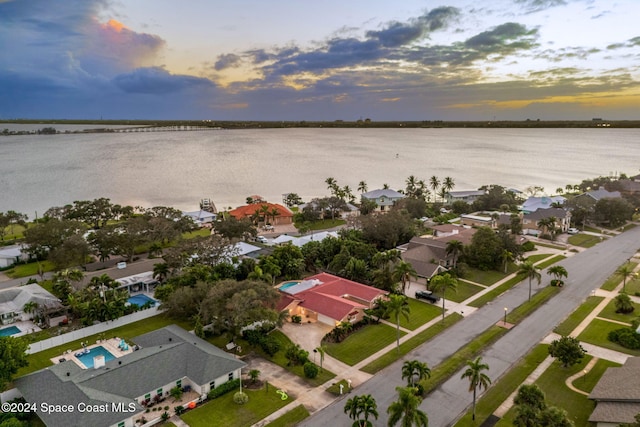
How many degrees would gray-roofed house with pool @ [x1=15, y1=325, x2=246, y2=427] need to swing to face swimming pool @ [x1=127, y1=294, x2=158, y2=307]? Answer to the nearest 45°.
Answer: approximately 135° to its left

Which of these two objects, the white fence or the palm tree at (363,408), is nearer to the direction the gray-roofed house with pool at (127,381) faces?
the palm tree

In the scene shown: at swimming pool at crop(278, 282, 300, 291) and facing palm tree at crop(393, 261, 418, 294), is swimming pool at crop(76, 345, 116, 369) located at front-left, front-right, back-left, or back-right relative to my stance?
back-right

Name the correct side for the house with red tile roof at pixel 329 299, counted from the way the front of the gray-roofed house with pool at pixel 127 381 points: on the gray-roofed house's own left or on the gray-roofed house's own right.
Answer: on the gray-roofed house's own left

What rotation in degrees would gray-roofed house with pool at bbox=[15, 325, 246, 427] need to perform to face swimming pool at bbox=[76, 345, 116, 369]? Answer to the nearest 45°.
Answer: approximately 135° to its left

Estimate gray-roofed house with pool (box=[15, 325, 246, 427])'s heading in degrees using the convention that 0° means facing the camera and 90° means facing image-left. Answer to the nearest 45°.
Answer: approximately 315°

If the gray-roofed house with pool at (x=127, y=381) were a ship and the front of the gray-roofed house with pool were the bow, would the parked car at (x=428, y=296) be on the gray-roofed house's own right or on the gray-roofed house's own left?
on the gray-roofed house's own left

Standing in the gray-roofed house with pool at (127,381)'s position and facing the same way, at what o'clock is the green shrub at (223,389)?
The green shrub is roughly at 11 o'clock from the gray-roofed house with pool.

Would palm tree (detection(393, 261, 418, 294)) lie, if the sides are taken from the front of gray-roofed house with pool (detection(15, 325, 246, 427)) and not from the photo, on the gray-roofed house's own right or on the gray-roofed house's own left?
on the gray-roofed house's own left
